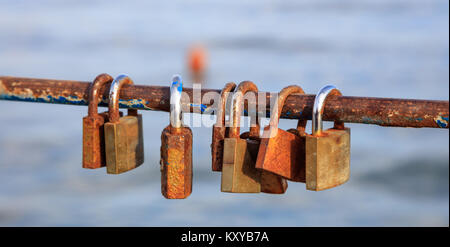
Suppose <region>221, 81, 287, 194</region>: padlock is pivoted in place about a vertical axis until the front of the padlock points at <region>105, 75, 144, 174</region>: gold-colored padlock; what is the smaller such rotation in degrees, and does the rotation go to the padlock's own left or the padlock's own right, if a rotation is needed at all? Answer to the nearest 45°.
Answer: approximately 135° to the padlock's own right

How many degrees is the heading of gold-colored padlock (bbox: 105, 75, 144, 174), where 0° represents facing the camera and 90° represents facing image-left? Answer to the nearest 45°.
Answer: approximately 315°
